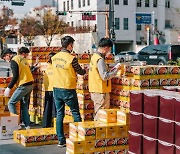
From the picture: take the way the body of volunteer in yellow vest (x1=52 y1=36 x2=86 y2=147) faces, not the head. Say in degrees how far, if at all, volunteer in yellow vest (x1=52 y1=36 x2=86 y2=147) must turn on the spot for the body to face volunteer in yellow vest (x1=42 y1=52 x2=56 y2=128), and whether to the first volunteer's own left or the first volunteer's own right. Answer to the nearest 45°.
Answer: approximately 45° to the first volunteer's own left

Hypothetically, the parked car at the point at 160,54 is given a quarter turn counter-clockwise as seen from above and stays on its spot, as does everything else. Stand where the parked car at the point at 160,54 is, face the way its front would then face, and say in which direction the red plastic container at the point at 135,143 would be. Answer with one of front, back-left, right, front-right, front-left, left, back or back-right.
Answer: front-right

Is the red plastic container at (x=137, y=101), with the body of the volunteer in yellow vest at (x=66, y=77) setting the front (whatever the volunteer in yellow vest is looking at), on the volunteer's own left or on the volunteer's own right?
on the volunteer's own right

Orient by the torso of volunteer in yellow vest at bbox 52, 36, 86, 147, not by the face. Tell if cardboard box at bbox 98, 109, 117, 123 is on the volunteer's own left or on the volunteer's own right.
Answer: on the volunteer's own right

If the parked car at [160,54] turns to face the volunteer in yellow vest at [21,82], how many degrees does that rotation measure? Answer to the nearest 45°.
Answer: approximately 45° to its left

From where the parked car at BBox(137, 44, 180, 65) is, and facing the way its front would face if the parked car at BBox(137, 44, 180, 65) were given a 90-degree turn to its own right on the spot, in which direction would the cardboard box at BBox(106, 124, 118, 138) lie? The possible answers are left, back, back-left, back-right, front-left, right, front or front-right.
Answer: back-left

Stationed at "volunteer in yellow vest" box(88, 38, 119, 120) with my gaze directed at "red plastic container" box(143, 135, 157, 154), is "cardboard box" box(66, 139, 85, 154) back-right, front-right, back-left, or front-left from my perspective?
front-right

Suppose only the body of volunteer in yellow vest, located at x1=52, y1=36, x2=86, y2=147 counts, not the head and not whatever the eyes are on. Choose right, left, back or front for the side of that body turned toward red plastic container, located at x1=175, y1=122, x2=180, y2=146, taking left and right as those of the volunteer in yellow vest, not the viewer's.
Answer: right

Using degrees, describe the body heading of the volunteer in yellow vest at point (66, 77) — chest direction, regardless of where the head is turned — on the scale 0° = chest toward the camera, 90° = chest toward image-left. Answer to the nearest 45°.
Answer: approximately 225°

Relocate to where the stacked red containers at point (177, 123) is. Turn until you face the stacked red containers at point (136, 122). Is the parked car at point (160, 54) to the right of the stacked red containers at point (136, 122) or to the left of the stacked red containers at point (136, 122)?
right
